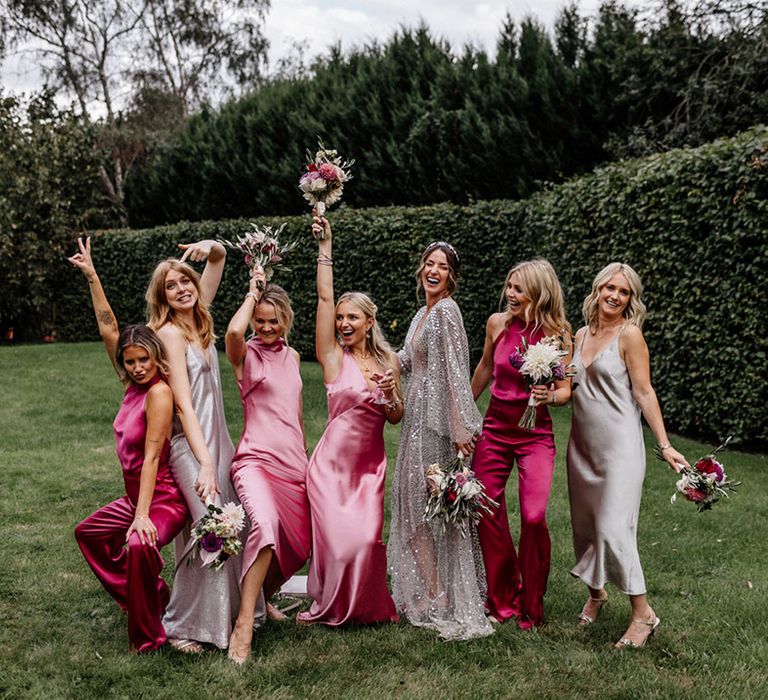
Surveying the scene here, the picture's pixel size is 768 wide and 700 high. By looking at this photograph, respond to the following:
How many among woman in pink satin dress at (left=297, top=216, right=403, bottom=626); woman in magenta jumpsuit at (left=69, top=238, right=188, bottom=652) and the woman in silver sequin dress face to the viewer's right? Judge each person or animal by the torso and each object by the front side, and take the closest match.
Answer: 0

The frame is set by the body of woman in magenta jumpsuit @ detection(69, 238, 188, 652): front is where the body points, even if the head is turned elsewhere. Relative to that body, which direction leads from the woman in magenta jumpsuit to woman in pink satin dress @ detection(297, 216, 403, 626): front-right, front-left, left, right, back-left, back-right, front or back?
back-left

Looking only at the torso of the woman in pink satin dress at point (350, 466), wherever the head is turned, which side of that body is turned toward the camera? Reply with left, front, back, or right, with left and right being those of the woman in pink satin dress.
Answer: front

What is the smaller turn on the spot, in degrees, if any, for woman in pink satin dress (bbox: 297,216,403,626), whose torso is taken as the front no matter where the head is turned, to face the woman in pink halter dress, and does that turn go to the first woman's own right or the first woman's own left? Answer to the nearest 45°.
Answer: approximately 90° to the first woman's own right

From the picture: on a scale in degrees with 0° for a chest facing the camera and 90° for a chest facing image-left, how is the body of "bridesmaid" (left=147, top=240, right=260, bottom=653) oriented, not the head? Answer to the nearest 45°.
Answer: approximately 315°

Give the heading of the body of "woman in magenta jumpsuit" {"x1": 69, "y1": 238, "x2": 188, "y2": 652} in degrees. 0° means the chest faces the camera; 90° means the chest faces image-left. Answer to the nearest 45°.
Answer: approximately 45°

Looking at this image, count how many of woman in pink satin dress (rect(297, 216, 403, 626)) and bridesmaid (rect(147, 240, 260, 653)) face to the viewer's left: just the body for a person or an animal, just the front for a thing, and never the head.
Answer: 0

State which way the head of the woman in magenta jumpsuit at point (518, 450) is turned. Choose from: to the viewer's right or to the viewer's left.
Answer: to the viewer's left

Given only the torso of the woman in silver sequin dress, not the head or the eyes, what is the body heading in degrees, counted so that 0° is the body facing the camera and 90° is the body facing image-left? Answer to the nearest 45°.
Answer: approximately 45°

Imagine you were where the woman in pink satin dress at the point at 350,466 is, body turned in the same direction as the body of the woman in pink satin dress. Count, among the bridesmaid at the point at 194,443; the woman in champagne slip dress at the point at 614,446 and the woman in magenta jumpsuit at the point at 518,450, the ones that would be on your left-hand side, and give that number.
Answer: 2

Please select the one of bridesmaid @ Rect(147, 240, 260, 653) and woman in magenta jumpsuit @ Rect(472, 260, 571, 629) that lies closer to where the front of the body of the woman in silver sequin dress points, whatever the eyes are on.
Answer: the bridesmaid

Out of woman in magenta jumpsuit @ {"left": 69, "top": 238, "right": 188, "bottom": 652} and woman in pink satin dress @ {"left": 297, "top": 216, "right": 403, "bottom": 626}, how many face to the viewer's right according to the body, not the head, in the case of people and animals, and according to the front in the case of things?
0
